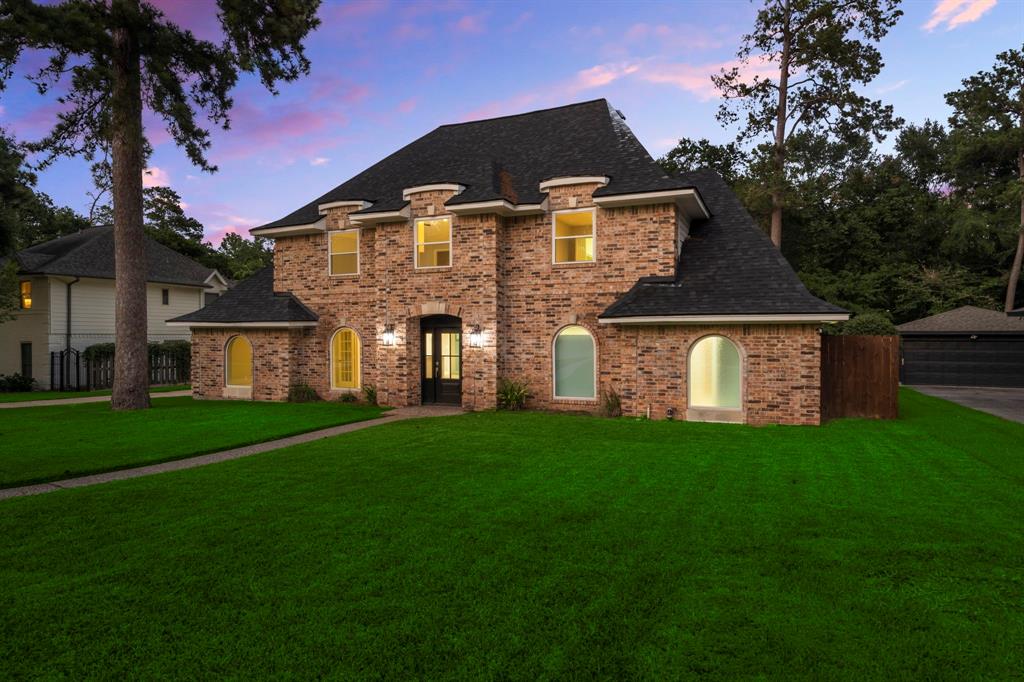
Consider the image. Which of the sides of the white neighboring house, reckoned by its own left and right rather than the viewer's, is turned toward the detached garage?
left

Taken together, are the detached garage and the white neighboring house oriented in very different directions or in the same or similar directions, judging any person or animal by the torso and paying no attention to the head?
same or similar directions

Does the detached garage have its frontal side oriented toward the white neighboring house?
no

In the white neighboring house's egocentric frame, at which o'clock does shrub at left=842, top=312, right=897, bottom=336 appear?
The shrub is roughly at 9 o'clock from the white neighboring house.

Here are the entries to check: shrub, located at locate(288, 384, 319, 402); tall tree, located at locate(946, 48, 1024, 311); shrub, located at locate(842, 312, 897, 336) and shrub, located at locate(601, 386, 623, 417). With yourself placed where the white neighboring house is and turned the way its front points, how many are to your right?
0

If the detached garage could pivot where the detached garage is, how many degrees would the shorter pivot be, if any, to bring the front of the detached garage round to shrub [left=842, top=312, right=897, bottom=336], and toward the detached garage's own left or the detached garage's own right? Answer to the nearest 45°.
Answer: approximately 45° to the detached garage's own right

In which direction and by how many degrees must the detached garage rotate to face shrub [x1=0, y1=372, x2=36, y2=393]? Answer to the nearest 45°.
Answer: approximately 45° to its right

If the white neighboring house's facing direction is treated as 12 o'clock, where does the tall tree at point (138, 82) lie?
The tall tree is roughly at 10 o'clock from the white neighboring house.

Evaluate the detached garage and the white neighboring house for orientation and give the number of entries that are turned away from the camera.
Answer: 0

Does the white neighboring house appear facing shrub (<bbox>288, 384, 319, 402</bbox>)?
no

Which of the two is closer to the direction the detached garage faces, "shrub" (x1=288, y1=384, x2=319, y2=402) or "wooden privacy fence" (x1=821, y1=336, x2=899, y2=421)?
the wooden privacy fence

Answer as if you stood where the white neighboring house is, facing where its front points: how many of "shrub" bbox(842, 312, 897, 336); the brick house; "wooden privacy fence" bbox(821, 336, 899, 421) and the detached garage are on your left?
4

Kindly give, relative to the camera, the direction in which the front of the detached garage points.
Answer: facing the viewer

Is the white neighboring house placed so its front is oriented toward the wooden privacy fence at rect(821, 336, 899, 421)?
no

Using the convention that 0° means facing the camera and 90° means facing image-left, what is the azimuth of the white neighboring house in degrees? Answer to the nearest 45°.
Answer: approximately 45°

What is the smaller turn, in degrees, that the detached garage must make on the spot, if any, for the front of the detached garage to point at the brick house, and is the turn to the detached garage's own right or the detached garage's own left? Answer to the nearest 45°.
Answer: approximately 45° to the detached garage's own right

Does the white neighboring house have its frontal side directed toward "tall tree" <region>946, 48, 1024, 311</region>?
no

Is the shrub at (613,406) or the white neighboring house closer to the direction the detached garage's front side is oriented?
the shrub

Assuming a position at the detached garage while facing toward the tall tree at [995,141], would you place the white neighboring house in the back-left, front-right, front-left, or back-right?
back-left
